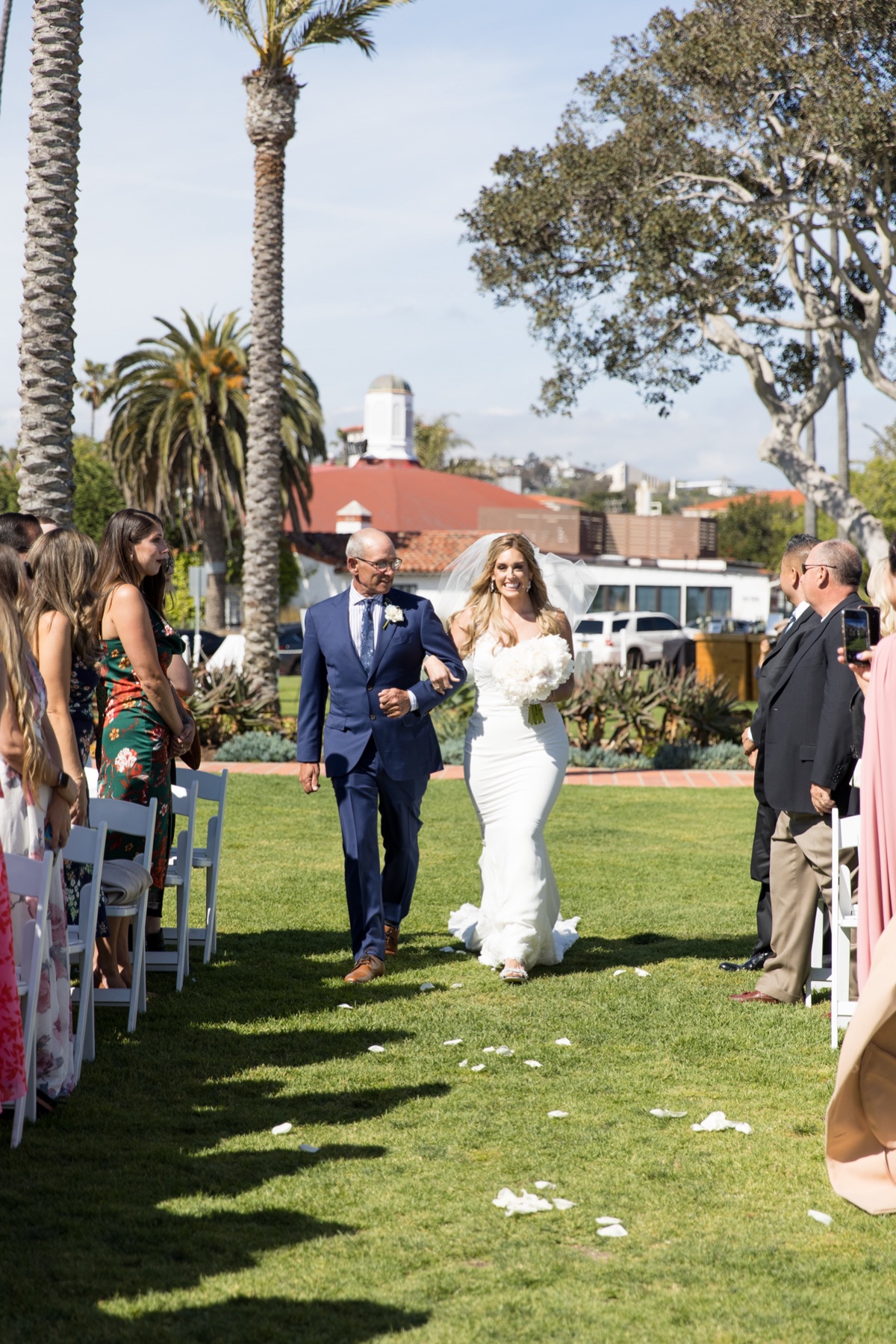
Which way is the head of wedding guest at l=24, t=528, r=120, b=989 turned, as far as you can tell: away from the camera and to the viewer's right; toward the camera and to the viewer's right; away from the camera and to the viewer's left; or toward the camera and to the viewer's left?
away from the camera and to the viewer's right

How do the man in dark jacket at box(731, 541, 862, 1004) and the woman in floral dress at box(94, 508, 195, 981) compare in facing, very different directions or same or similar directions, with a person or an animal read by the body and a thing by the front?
very different directions

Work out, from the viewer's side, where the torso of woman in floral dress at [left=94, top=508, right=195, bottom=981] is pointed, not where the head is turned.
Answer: to the viewer's right

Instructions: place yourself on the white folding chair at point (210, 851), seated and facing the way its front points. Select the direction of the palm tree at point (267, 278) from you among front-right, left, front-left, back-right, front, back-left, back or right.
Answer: back-right

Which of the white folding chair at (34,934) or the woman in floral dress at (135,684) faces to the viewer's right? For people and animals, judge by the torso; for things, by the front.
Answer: the woman in floral dress

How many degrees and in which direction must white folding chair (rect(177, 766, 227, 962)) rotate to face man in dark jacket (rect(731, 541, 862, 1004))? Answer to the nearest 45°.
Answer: approximately 90° to its left

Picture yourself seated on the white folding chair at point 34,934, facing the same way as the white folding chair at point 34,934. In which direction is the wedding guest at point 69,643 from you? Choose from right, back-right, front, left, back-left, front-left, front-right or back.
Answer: back-right

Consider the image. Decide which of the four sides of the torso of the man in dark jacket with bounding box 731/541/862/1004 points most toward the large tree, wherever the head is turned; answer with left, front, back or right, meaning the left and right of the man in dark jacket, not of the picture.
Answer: right

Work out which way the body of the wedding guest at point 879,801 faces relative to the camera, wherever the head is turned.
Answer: to the viewer's left
